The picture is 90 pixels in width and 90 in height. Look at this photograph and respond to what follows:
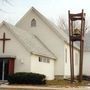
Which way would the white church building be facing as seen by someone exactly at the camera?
facing the viewer and to the left of the viewer
